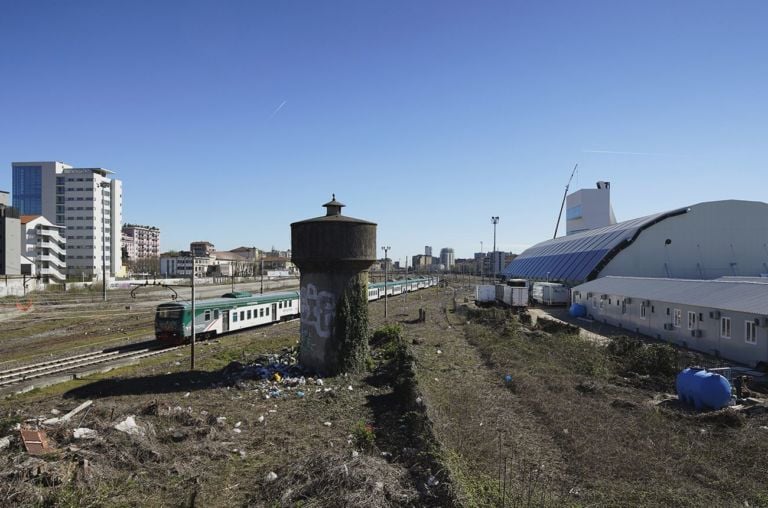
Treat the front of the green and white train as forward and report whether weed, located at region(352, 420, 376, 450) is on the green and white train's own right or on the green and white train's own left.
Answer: on the green and white train's own left

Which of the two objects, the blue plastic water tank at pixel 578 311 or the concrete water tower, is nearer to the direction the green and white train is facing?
the concrete water tower

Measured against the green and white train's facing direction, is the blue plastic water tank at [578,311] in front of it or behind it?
behind

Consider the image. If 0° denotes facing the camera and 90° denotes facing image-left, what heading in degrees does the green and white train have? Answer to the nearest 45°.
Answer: approximately 45°

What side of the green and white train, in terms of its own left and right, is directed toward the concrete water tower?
left

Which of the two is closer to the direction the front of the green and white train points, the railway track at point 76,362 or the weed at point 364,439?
the railway track

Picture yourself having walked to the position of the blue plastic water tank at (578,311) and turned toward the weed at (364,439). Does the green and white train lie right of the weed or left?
right

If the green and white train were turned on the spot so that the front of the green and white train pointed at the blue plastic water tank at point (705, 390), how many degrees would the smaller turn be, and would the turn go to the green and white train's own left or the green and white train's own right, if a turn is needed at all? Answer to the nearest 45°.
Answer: approximately 90° to the green and white train's own left
